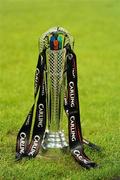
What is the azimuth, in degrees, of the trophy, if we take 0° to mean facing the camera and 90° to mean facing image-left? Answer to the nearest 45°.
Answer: approximately 0°
